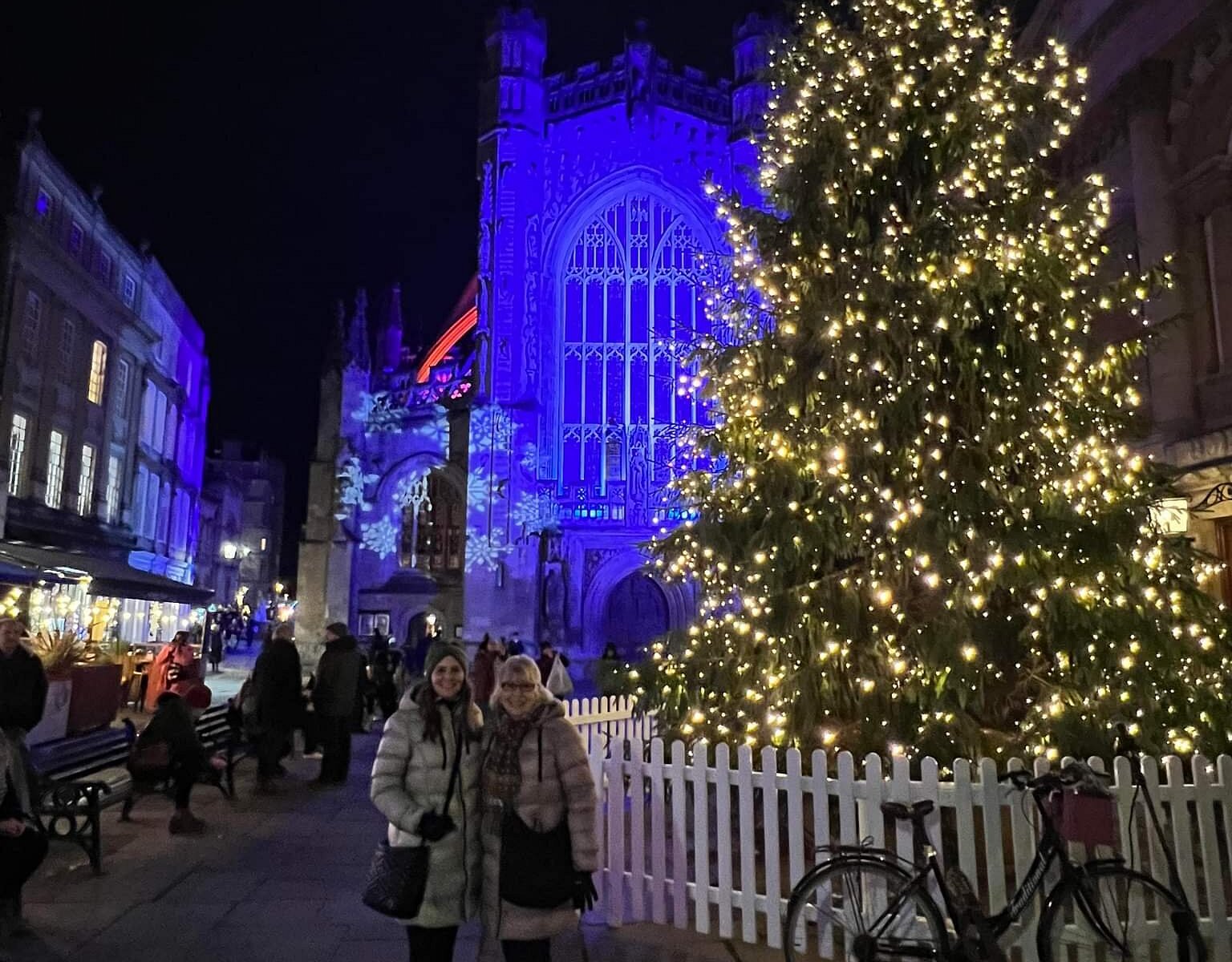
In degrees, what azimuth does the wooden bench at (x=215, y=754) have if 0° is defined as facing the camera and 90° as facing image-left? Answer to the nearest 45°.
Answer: approximately 315°

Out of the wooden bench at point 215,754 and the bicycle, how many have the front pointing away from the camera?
0

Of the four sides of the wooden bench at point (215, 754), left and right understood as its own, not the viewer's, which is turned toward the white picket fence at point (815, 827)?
front

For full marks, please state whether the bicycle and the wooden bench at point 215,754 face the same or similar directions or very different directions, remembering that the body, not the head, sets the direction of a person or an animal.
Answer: same or similar directions

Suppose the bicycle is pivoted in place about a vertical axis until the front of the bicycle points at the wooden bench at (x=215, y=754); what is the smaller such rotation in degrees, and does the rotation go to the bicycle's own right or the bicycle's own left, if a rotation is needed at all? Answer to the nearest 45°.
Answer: approximately 180°

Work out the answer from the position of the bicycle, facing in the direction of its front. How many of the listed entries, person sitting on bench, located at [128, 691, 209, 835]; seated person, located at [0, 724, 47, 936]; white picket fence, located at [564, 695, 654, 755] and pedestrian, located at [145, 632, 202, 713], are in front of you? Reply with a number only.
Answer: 0

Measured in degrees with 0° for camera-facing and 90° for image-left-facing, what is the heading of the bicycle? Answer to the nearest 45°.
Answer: approximately 270°

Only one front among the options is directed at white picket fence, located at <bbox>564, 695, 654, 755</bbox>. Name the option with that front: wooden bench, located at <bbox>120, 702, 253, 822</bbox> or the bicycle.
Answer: the wooden bench

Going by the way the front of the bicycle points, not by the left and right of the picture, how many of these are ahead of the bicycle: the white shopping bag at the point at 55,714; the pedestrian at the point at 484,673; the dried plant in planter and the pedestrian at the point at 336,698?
0

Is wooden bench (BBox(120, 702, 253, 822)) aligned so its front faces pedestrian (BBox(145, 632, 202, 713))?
no

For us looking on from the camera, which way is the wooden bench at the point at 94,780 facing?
facing the viewer and to the right of the viewer

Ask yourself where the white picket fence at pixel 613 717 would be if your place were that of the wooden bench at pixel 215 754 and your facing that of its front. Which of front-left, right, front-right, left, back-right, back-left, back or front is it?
front

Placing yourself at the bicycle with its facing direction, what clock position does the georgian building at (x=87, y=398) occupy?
The georgian building is roughly at 7 o'clock from the bicycle.

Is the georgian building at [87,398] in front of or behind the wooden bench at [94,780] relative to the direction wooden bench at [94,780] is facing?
behind

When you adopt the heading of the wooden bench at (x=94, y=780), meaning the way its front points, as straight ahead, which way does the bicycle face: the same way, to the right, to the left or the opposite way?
the same way

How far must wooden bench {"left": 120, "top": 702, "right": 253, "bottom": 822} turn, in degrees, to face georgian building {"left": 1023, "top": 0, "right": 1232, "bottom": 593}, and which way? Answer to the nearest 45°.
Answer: approximately 45° to its left

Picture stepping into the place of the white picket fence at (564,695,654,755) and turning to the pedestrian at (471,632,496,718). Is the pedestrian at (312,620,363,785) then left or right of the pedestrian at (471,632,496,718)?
left
